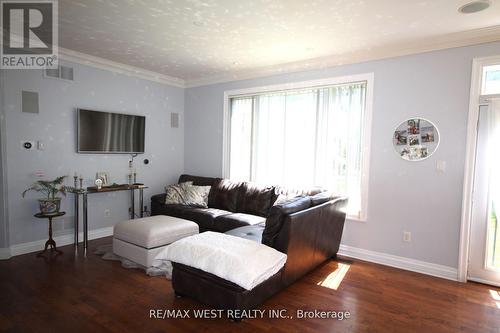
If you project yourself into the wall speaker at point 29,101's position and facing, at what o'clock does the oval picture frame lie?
The oval picture frame is roughly at 12 o'clock from the wall speaker.

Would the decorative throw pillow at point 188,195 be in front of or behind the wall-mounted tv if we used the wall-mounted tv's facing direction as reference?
in front

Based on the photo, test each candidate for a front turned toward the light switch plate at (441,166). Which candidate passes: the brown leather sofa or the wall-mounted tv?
the wall-mounted tv

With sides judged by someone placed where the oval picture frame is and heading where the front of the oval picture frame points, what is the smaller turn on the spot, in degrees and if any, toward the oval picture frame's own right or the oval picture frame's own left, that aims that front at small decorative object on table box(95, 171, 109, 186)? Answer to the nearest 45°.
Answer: approximately 90° to the oval picture frame's own right

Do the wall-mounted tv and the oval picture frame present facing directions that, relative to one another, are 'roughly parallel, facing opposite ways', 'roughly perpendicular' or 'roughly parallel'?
roughly perpendicular

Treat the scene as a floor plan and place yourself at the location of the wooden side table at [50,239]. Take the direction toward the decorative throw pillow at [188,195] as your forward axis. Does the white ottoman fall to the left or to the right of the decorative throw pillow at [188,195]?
right

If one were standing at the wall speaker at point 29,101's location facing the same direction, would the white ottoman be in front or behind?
in front

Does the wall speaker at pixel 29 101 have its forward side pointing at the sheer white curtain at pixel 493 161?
yes

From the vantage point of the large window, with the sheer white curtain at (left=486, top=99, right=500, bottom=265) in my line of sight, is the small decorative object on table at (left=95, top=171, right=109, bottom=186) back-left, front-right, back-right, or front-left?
back-right

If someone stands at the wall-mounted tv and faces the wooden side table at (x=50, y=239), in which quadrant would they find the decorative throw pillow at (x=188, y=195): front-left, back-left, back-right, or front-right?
back-left

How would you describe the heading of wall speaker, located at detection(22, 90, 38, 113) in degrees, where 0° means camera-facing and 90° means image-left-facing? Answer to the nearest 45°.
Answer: approximately 315°

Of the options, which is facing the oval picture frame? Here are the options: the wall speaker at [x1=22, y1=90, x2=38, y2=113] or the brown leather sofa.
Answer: the wall speaker

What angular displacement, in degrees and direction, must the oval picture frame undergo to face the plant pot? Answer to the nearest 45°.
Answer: approximately 45° to its right
